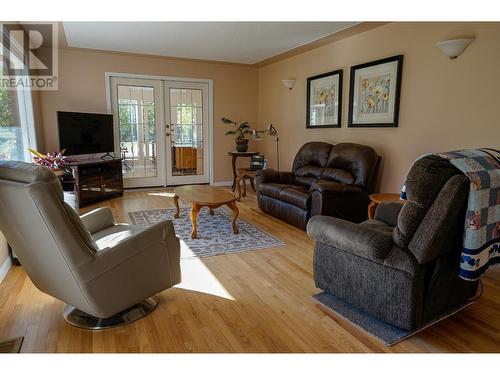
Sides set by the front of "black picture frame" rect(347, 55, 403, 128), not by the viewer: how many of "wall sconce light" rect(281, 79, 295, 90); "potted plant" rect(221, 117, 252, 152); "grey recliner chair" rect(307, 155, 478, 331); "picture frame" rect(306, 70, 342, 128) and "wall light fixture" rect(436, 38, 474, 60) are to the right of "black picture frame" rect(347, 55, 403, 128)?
3

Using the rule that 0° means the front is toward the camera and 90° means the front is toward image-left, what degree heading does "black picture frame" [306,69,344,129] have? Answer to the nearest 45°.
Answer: approximately 45°

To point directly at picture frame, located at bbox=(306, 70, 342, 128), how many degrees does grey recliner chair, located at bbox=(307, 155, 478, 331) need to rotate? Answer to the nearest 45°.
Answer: approximately 45° to its right

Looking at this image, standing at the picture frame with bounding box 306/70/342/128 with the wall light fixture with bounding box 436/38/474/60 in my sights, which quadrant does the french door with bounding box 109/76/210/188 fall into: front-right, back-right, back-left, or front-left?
back-right

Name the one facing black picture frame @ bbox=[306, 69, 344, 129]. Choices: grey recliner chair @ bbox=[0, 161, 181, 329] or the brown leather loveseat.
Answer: the grey recliner chair

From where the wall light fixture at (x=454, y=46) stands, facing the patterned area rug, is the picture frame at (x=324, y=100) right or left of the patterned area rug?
right

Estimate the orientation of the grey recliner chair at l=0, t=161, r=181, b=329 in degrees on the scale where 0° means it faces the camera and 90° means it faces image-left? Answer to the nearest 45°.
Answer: approximately 225°

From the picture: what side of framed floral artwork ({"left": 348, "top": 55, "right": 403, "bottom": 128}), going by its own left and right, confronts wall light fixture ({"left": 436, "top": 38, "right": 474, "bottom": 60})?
left

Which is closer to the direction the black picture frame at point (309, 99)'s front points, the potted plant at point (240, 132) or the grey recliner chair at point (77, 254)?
the grey recliner chair

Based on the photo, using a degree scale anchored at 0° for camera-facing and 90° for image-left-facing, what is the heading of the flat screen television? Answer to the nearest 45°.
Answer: approximately 315°

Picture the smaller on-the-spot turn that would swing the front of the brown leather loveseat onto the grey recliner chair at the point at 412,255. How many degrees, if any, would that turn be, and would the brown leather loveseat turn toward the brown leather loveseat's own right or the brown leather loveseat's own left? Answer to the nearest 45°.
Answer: approximately 45° to the brown leather loveseat's own left
